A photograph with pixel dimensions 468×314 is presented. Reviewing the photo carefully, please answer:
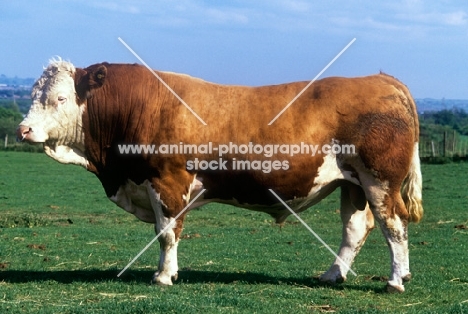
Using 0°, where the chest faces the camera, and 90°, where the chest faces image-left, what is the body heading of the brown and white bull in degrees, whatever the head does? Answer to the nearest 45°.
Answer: approximately 90°
